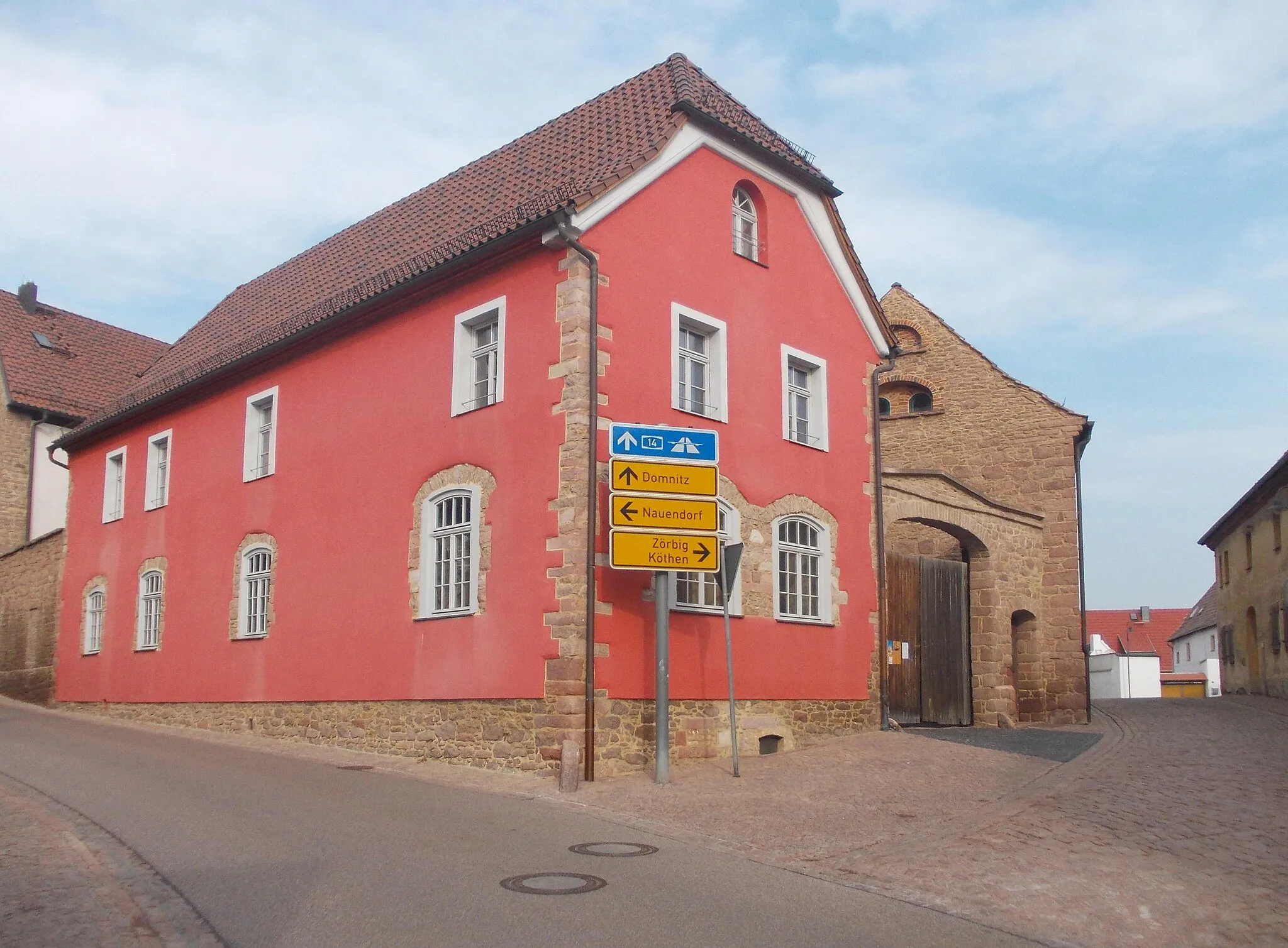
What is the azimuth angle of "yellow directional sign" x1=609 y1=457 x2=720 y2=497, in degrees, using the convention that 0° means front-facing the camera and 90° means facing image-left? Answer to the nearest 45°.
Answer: approximately 0°

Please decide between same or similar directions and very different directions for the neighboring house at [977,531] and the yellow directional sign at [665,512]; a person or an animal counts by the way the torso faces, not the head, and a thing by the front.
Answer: same or similar directions

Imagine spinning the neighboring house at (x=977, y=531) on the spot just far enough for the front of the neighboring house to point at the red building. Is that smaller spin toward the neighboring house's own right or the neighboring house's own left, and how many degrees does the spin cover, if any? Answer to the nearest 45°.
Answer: approximately 45° to the neighboring house's own right

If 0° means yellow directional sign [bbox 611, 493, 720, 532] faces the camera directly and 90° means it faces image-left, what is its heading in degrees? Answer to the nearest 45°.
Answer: approximately 0°

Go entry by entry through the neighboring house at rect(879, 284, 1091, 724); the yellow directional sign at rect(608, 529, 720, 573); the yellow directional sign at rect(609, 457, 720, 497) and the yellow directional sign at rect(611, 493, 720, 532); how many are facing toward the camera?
4

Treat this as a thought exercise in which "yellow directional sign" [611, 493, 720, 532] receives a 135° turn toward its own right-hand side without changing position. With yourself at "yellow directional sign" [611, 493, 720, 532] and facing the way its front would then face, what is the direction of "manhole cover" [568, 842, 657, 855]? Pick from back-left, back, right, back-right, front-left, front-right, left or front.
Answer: back-left

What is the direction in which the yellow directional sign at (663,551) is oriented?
toward the camera

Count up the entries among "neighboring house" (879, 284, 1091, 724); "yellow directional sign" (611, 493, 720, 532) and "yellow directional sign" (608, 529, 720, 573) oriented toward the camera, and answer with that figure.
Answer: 3

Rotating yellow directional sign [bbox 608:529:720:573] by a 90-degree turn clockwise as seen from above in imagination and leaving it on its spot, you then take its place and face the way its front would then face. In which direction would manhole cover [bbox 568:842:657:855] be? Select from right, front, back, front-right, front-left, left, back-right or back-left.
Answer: left

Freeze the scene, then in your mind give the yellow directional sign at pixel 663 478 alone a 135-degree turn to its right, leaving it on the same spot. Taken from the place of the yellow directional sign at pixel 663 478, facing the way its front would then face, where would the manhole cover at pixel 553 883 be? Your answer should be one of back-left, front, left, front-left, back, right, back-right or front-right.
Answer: back-left

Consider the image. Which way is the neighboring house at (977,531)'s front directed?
toward the camera

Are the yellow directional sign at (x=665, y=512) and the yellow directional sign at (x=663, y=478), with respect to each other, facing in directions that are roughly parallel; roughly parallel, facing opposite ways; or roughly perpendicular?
roughly parallel

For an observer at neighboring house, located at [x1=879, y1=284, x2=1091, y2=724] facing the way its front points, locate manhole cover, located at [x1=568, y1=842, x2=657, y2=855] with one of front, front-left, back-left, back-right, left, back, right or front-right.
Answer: front

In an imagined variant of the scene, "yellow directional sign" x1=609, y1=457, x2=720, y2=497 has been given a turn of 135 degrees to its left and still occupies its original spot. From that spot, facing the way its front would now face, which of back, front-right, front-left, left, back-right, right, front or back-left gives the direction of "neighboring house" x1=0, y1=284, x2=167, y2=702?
left
